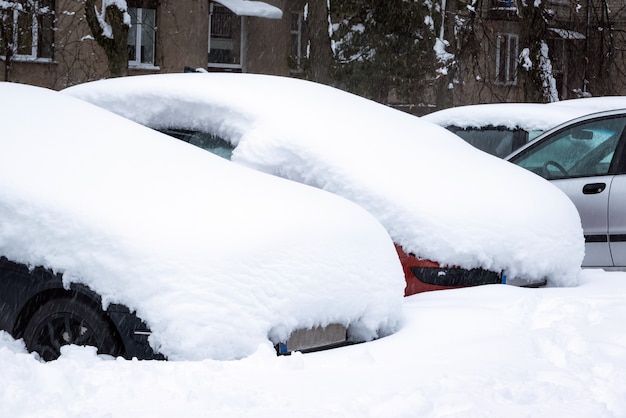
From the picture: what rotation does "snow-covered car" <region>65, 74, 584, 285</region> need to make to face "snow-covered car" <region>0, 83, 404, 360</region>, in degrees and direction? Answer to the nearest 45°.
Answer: approximately 90° to its right

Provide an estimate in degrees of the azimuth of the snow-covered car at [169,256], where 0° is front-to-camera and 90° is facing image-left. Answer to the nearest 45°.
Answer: approximately 315°

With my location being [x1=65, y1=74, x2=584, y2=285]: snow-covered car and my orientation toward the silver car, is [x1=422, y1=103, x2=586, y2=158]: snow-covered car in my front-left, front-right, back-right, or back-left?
front-left

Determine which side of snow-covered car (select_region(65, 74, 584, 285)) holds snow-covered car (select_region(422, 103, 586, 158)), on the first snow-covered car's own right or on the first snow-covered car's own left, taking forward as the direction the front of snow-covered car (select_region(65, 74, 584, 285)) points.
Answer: on the first snow-covered car's own left

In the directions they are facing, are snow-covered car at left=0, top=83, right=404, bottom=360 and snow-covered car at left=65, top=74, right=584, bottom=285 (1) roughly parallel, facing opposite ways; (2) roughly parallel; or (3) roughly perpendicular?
roughly parallel

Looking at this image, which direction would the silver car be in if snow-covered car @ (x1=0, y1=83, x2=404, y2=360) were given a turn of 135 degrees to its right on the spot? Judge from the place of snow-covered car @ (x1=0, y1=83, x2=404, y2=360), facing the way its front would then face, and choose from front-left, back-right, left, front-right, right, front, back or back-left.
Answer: back-right

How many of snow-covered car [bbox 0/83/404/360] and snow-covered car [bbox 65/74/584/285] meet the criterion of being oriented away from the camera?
0

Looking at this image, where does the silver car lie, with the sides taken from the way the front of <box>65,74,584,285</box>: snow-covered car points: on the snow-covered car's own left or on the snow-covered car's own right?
on the snow-covered car's own left

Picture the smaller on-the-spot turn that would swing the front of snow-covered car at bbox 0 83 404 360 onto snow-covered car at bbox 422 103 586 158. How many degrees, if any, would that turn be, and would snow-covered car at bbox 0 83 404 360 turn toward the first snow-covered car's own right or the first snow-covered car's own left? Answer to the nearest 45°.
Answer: approximately 90° to the first snow-covered car's own left

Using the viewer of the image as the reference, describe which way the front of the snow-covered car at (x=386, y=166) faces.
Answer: facing the viewer and to the right of the viewer

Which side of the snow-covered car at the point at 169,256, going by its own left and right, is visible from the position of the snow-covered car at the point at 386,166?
left
